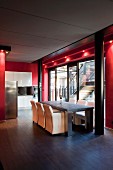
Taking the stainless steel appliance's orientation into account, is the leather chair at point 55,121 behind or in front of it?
in front

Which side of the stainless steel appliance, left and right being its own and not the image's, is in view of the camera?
front

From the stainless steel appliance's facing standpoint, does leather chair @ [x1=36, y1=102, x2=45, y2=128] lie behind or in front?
in front
